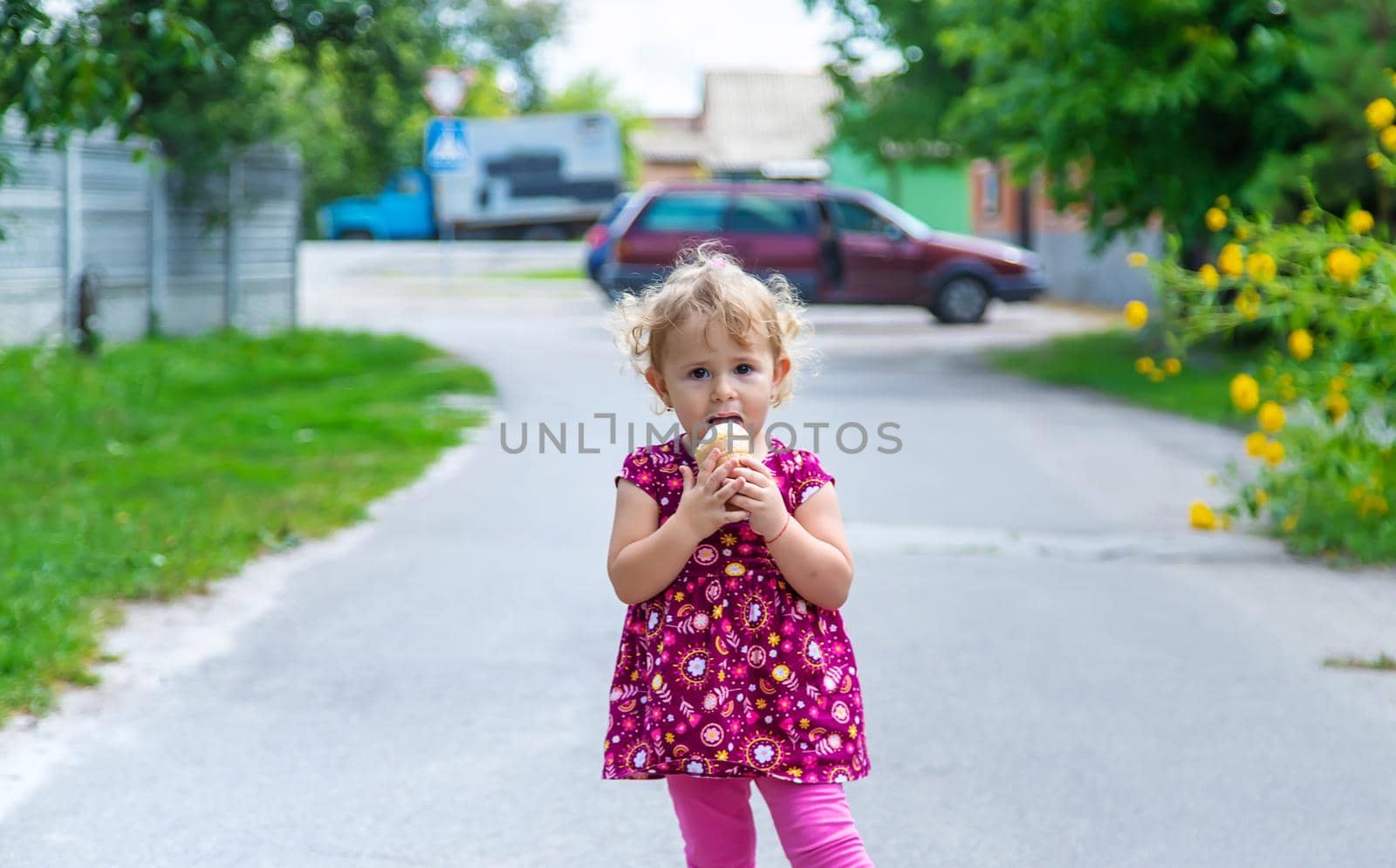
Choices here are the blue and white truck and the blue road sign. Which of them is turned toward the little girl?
the blue road sign

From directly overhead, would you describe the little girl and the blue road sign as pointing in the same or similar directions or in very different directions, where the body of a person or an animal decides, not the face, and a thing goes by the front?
same or similar directions

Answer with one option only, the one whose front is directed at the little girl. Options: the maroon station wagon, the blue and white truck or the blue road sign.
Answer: the blue road sign

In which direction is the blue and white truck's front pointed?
to the viewer's left

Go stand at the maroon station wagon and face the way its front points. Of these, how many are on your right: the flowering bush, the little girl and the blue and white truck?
2

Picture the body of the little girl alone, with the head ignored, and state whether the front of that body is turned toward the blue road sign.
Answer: no

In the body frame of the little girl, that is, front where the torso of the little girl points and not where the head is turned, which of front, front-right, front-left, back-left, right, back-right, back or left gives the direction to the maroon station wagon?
back

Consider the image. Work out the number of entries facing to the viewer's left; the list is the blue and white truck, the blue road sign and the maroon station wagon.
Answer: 1

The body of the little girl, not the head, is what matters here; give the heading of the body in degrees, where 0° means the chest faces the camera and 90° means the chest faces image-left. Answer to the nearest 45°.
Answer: approximately 0°

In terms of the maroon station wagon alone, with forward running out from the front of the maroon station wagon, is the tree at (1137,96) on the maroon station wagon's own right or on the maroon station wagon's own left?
on the maroon station wagon's own right

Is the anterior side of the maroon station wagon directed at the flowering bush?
no

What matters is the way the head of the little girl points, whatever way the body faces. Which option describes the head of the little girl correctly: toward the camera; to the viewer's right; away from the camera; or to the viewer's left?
toward the camera

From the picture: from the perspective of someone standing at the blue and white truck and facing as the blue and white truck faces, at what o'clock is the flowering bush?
The flowering bush is roughly at 9 o'clock from the blue and white truck.

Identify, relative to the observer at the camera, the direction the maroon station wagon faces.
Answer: facing to the right of the viewer

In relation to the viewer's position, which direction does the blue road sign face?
facing the viewer

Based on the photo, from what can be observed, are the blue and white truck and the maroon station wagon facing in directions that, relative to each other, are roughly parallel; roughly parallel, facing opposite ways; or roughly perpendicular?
roughly parallel, facing opposite ways
